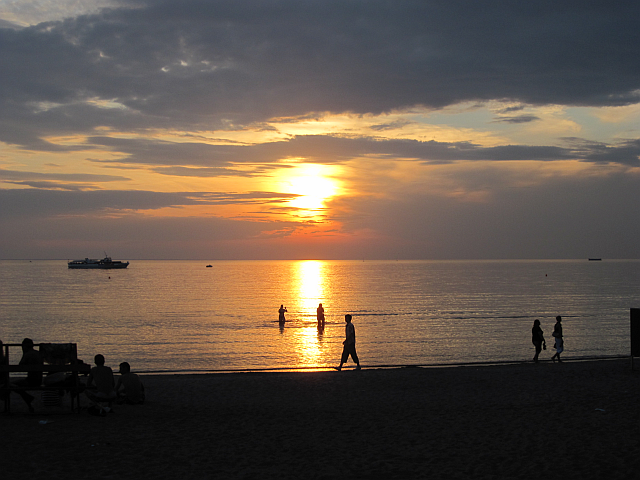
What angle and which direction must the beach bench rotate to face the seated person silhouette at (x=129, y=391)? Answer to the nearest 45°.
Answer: approximately 45° to its right

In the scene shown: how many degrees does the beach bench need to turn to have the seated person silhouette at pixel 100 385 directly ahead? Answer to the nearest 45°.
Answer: approximately 90° to its right

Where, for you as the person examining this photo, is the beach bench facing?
facing away from the viewer
